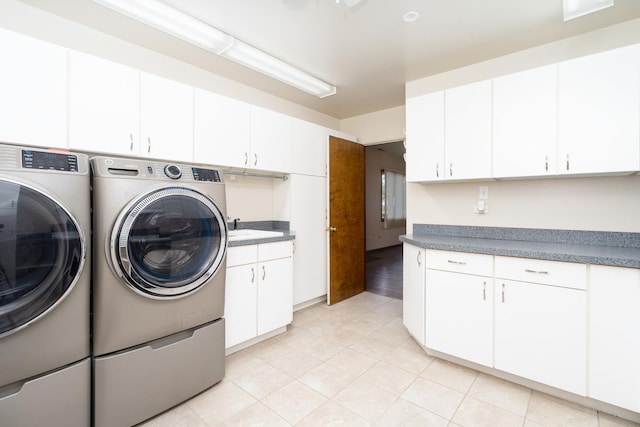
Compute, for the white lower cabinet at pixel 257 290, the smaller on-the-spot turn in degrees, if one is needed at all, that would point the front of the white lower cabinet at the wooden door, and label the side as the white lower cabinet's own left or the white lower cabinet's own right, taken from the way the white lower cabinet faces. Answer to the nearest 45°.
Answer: approximately 90° to the white lower cabinet's own left

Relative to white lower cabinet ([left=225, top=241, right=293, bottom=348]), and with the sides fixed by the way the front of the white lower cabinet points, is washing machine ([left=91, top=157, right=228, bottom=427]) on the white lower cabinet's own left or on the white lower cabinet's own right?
on the white lower cabinet's own right

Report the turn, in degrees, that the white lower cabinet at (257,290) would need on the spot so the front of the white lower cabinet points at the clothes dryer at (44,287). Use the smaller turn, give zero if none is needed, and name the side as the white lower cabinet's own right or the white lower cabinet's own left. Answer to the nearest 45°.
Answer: approximately 90° to the white lower cabinet's own right

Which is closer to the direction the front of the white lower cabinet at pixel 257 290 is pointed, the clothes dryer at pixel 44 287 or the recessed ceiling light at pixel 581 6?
the recessed ceiling light

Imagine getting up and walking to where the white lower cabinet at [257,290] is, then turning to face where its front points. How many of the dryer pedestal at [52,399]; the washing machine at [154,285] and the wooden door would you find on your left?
1

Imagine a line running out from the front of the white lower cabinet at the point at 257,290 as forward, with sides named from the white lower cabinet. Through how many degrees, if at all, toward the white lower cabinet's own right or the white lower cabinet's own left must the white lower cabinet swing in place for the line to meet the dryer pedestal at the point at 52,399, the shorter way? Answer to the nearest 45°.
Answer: approximately 90° to the white lower cabinet's own right

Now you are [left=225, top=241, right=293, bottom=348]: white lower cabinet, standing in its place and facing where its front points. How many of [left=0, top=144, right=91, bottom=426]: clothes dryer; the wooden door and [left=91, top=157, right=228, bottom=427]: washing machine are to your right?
2

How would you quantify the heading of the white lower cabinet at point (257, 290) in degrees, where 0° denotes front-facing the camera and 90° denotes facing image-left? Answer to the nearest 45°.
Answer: approximately 315°
